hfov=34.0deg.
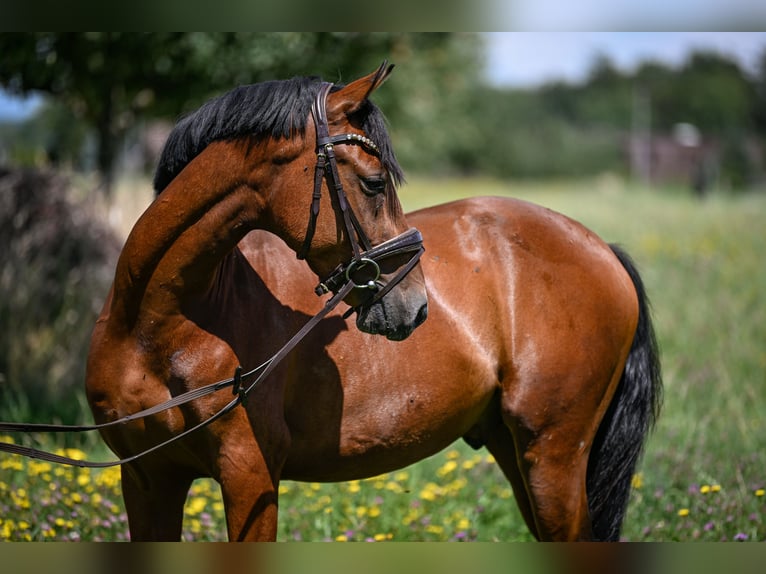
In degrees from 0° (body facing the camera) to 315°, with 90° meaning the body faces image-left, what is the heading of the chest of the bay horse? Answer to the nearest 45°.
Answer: approximately 45°

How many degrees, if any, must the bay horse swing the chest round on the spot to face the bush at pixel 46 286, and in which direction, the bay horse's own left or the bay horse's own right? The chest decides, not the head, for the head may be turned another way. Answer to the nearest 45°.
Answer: approximately 90° to the bay horse's own right
